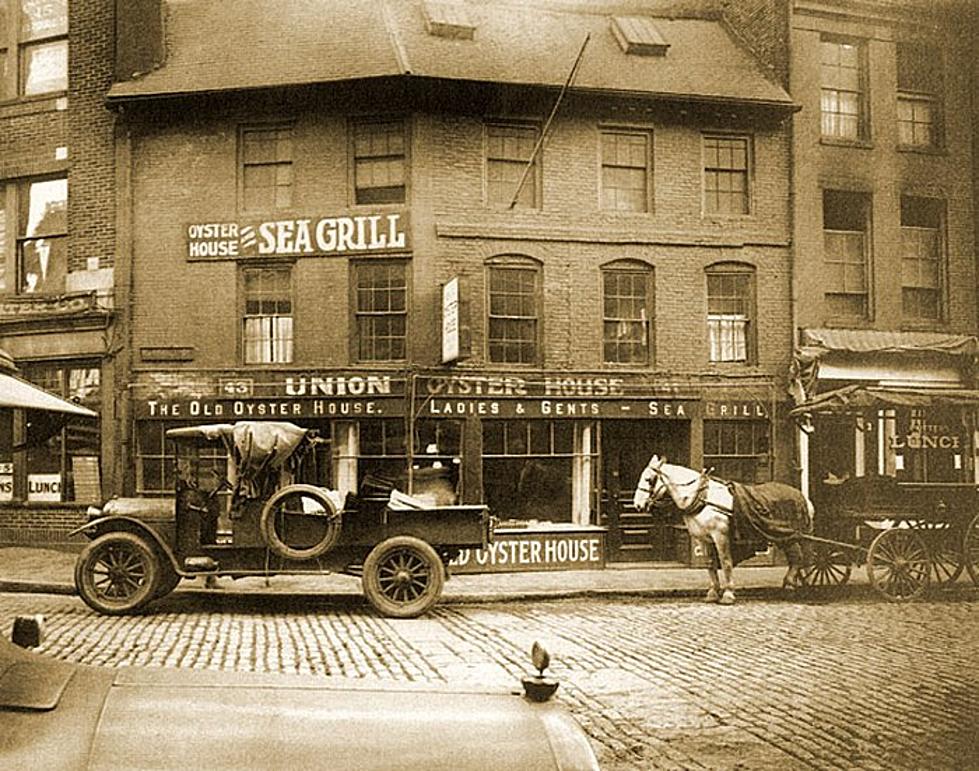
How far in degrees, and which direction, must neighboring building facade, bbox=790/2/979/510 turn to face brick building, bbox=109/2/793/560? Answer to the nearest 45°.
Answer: approximately 90° to its right

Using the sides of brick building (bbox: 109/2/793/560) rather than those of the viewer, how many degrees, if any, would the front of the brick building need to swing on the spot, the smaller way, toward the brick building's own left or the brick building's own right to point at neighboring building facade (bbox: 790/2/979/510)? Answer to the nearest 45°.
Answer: approximately 90° to the brick building's own left

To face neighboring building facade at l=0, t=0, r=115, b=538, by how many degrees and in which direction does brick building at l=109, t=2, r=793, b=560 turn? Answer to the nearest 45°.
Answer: approximately 90° to its right

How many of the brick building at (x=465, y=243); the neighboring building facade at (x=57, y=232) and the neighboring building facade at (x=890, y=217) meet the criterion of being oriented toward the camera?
3

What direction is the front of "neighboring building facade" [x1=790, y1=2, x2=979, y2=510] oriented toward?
toward the camera

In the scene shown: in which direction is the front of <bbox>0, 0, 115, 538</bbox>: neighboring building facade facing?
toward the camera

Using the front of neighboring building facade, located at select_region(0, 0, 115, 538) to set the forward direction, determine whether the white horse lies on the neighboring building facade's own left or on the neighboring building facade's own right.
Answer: on the neighboring building facade's own left

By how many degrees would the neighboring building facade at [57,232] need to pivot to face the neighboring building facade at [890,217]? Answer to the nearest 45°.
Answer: approximately 90° to its left

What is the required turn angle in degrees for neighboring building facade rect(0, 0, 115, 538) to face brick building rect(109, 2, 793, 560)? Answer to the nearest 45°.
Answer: approximately 90° to its left

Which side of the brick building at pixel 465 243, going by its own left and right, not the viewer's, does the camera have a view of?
front
